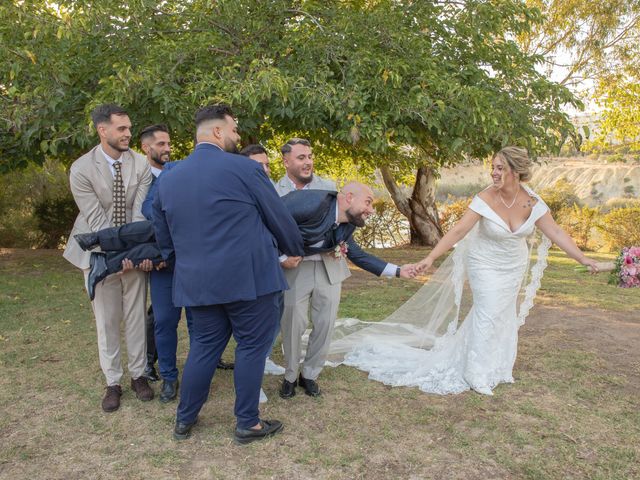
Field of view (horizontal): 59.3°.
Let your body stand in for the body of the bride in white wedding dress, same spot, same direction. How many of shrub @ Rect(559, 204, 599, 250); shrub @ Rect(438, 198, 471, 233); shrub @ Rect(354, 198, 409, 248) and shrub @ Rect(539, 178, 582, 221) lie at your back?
4

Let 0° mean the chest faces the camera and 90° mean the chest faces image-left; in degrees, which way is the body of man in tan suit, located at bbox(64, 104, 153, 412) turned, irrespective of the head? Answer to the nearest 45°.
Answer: approximately 315°

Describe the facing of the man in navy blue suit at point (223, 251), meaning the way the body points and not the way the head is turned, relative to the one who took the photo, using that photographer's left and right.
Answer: facing away from the viewer and to the right of the viewer

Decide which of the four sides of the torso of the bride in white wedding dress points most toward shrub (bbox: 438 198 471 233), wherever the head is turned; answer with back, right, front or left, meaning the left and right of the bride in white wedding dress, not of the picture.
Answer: back

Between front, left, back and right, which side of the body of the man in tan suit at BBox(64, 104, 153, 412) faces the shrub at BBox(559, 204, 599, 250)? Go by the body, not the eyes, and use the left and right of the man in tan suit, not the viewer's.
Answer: left

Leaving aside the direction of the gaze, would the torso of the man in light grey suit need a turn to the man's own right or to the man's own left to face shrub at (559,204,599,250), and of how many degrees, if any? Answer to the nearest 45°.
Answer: approximately 135° to the man's own left

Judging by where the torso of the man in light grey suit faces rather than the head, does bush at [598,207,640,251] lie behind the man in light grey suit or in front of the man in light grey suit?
behind

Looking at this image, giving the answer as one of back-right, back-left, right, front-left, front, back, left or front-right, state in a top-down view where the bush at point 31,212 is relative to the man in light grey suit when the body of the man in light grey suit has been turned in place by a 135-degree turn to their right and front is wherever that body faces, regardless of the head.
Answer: front

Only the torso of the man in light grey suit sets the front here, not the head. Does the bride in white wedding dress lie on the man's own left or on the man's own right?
on the man's own left

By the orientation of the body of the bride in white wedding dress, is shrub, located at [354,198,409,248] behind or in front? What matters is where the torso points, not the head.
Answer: behind

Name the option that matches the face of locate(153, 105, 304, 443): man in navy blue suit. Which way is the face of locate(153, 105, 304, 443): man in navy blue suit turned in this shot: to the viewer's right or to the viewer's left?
to the viewer's right

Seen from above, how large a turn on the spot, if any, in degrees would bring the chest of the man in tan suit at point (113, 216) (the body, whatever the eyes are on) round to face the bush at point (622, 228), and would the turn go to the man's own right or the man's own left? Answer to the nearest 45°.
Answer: approximately 90° to the man's own left
